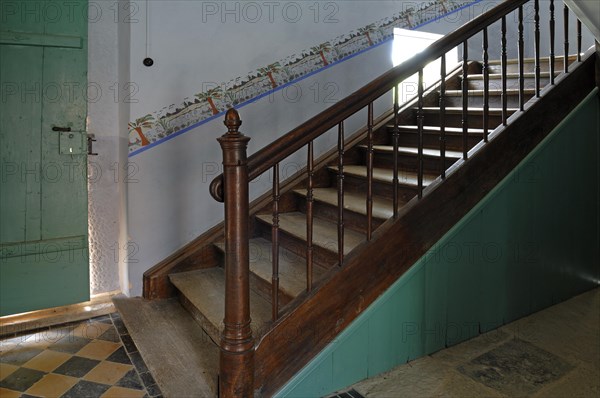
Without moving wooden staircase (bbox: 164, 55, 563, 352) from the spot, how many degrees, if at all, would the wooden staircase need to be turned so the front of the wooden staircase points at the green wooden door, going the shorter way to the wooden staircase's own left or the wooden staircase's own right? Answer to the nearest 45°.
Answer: approximately 45° to the wooden staircase's own right

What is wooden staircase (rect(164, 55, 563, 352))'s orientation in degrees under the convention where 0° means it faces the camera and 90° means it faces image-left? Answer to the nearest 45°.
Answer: approximately 45°

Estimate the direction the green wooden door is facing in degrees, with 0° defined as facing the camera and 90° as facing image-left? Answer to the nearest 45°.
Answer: approximately 315°

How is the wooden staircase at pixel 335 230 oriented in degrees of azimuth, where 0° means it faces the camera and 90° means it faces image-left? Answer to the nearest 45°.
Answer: approximately 45°
